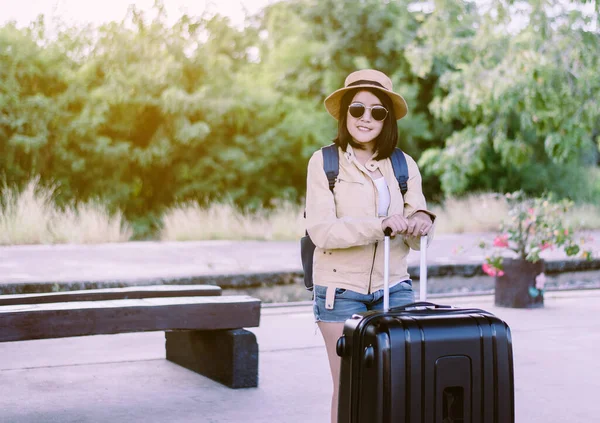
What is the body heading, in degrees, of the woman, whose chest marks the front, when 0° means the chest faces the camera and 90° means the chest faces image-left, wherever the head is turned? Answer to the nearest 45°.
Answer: approximately 315°

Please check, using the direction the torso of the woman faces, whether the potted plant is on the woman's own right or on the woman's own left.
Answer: on the woman's own left
